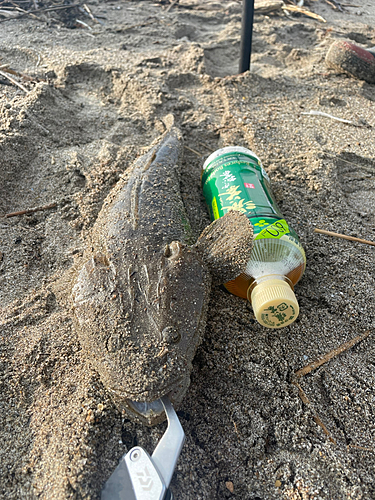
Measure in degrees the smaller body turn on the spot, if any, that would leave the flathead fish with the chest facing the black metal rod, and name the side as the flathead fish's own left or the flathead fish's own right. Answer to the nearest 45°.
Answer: approximately 180°

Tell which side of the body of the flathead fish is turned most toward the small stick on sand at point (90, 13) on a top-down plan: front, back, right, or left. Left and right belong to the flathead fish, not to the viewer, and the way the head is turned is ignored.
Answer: back

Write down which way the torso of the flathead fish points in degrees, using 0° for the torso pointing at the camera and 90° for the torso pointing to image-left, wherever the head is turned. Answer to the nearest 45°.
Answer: approximately 0°

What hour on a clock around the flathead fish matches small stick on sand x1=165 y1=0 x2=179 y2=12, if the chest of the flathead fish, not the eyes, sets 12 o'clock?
The small stick on sand is roughly at 6 o'clock from the flathead fish.

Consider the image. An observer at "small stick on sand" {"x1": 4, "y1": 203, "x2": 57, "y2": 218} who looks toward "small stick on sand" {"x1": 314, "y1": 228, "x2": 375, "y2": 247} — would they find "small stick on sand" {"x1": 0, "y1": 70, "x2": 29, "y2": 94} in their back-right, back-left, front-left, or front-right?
back-left

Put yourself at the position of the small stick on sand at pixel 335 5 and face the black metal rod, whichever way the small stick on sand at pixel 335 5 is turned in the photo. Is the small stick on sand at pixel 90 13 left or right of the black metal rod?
right

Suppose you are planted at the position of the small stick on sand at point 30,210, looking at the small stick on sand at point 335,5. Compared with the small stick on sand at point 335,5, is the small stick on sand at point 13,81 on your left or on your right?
left
